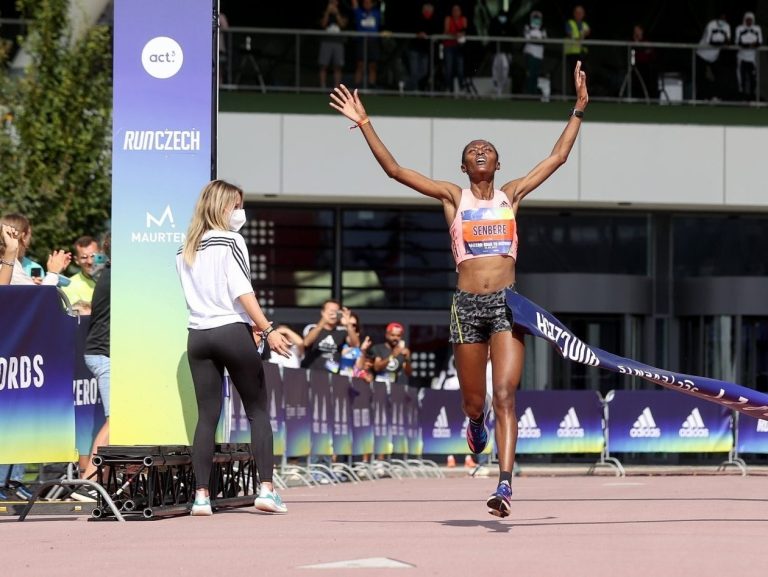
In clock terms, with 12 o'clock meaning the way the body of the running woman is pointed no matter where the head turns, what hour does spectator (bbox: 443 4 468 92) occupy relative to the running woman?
The spectator is roughly at 6 o'clock from the running woman.

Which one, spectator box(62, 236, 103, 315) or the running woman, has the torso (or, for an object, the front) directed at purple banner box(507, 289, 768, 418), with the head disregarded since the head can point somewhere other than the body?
the spectator

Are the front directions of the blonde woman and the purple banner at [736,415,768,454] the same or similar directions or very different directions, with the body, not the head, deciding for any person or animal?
very different directions

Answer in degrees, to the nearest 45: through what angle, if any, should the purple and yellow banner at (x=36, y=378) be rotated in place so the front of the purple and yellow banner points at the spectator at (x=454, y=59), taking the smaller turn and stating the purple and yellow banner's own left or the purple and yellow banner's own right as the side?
approximately 135° to the purple and yellow banner's own left

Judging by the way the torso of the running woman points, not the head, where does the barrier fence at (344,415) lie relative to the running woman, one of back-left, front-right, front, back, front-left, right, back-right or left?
back

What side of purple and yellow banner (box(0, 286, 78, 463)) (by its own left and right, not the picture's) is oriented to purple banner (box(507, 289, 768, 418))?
left

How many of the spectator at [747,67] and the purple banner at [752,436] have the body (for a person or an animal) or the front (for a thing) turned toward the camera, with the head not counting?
2
